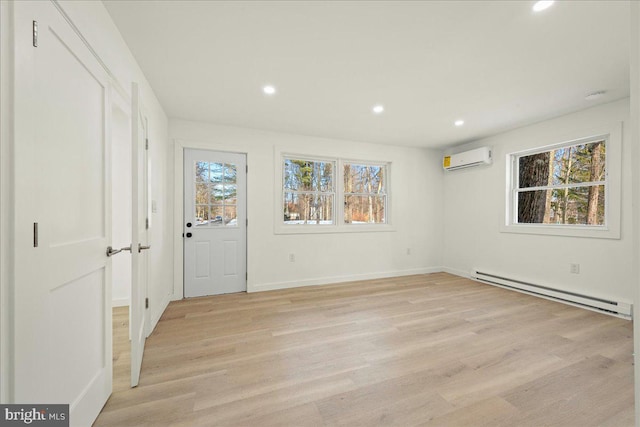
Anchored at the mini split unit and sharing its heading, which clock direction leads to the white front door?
The white front door is roughly at 12 o'clock from the mini split unit.

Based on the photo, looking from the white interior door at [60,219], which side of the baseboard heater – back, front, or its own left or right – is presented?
front

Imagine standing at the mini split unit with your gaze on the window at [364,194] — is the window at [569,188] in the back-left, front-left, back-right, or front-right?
back-left

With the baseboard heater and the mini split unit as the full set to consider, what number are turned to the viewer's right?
0

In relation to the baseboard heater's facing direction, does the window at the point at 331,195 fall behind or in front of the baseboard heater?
in front

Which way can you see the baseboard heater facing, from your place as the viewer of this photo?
facing the viewer and to the left of the viewer

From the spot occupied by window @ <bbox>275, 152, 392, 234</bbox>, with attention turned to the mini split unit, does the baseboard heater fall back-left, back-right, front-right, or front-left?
front-right

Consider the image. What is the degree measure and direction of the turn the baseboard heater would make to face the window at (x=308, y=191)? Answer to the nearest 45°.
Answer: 0° — it already faces it

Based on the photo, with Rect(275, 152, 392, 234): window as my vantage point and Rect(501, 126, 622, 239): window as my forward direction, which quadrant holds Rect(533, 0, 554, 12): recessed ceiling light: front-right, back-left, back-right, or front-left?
front-right

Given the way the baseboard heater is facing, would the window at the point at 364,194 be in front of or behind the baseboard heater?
in front

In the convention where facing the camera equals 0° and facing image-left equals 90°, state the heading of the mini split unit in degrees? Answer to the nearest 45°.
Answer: approximately 45°

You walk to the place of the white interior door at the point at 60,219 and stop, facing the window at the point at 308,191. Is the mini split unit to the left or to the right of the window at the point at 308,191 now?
right
